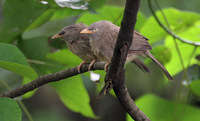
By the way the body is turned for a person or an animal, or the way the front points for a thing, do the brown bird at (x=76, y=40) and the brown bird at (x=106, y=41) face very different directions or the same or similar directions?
same or similar directions

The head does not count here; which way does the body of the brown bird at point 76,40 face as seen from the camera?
to the viewer's left

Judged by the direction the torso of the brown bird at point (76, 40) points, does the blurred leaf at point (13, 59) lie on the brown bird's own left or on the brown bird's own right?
on the brown bird's own right

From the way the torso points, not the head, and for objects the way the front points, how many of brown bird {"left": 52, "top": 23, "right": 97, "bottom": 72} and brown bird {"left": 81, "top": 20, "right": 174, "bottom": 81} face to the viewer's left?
2

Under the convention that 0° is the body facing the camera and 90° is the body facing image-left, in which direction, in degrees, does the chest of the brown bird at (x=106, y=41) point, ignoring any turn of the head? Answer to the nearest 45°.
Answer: approximately 90°

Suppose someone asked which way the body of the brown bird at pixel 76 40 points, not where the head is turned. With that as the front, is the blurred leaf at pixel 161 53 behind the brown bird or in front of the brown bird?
behind
